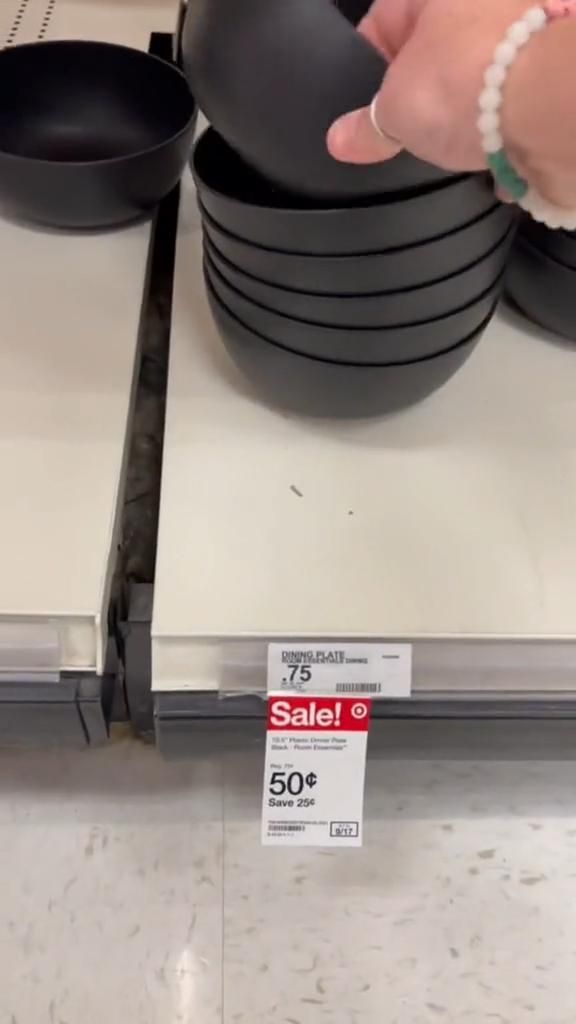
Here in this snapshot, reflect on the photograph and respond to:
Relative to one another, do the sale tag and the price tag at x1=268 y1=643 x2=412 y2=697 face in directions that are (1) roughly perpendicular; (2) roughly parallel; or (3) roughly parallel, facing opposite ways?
roughly parallel

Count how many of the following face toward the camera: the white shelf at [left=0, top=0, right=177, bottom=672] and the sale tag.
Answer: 2

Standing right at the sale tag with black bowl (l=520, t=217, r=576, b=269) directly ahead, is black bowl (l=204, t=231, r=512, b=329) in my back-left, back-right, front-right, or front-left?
front-left

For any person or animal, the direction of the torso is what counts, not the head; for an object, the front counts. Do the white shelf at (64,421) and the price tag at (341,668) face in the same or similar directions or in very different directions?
same or similar directions

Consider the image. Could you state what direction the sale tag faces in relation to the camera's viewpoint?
facing the viewer

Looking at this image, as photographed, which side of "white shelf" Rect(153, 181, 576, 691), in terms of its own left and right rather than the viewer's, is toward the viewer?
front

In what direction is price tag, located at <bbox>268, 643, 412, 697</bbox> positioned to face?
toward the camera

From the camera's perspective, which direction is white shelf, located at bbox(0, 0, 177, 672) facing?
toward the camera
